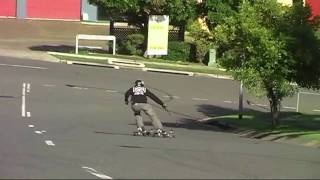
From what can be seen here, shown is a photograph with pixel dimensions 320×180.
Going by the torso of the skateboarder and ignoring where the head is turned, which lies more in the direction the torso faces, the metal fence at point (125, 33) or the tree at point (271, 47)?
the metal fence

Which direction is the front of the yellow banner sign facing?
toward the camera

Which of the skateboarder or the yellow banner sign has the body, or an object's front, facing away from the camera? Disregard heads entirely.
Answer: the skateboarder

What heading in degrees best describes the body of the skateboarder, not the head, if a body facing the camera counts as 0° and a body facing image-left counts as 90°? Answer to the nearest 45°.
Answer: approximately 180°

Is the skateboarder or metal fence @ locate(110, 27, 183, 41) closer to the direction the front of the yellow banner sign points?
the skateboarder

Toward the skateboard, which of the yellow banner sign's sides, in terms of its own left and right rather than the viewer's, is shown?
front

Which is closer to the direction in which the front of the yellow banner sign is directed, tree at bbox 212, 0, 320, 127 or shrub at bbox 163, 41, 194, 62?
the tree

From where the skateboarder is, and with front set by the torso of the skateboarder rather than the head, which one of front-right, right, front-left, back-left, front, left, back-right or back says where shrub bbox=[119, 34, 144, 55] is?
front

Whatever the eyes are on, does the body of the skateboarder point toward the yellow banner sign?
yes

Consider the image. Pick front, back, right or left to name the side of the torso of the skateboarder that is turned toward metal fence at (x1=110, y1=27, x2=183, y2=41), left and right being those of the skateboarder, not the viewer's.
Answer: front

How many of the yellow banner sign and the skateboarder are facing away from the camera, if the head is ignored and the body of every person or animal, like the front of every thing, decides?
1

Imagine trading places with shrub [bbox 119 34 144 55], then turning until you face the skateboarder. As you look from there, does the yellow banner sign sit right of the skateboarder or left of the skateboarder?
left

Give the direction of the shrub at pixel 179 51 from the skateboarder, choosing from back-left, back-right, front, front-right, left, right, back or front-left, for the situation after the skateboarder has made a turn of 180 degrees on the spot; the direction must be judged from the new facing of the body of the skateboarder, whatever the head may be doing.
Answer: back

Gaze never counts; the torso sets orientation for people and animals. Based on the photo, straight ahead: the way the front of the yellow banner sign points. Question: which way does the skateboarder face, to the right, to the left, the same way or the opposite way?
the opposite way

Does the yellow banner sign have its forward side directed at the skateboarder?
yes
